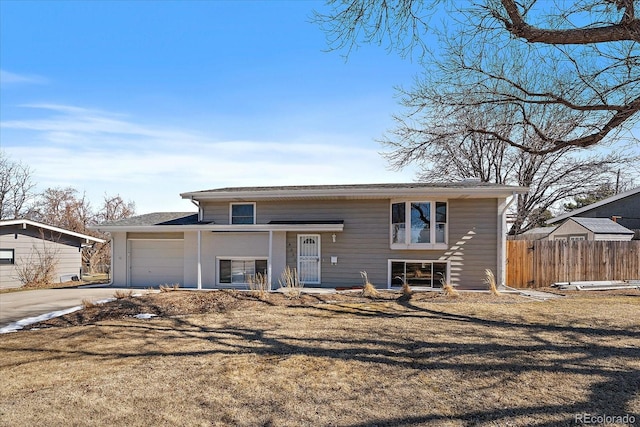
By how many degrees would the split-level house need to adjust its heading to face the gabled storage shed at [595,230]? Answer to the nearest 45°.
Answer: approximately 135° to its left

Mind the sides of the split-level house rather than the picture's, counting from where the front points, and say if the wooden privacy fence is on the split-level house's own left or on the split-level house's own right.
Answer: on the split-level house's own left

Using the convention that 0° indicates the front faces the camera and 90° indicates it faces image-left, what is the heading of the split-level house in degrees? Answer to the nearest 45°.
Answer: approximately 0°
